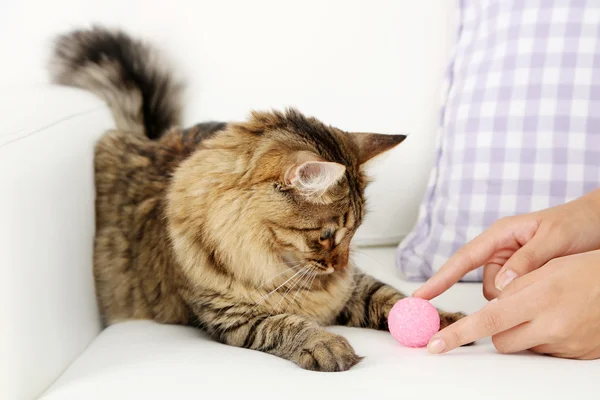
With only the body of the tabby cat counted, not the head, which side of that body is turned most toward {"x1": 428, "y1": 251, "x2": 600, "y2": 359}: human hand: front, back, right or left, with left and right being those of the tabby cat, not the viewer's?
front

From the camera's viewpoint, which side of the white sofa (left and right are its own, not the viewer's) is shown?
front

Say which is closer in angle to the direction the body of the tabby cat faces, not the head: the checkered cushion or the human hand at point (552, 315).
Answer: the human hand

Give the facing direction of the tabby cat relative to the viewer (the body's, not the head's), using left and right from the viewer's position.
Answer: facing the viewer and to the right of the viewer

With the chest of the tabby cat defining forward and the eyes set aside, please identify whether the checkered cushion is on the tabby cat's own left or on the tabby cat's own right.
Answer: on the tabby cat's own left
